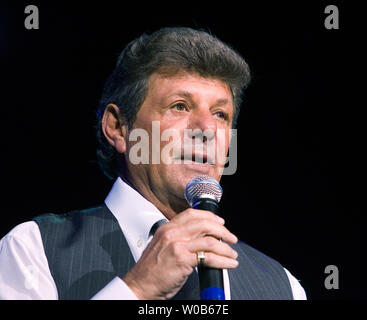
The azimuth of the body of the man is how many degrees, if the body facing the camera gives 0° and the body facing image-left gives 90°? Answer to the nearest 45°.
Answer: approximately 315°
